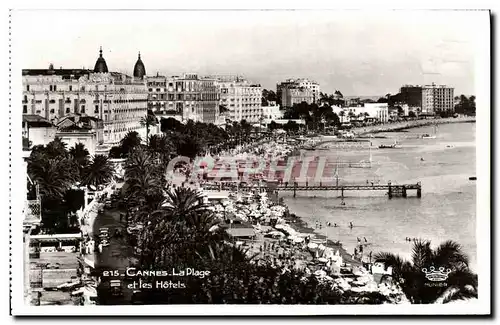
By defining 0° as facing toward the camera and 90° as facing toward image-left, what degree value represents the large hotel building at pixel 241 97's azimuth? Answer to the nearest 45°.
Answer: approximately 315°

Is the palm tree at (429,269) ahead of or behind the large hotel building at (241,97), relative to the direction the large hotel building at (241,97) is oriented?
ahead

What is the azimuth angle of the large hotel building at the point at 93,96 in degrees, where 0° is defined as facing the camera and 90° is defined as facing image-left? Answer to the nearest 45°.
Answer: approximately 315°

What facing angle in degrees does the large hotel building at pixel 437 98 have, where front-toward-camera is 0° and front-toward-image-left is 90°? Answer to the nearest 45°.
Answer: approximately 315°

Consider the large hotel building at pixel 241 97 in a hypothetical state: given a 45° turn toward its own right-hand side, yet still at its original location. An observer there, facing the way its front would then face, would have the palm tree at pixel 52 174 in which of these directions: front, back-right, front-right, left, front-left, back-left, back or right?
front

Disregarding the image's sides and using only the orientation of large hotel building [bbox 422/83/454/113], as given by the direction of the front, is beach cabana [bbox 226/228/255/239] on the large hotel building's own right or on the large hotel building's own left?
on the large hotel building's own right

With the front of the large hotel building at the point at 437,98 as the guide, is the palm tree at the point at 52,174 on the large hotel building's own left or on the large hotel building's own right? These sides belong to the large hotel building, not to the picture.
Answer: on the large hotel building's own right
